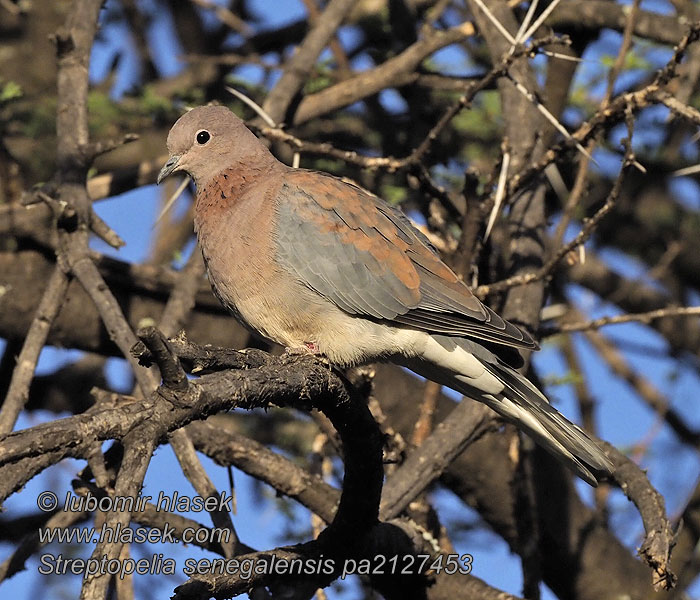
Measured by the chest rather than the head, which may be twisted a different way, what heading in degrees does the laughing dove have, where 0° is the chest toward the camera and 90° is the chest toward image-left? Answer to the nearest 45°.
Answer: approximately 90°

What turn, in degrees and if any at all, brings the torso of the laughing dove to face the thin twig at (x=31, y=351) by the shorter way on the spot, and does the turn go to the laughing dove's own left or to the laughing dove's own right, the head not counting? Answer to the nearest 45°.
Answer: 0° — it already faces it

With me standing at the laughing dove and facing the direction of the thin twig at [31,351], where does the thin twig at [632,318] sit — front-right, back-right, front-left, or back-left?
back-right

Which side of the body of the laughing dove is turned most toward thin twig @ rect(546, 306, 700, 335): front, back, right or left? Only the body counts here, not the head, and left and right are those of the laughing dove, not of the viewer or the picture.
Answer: back
